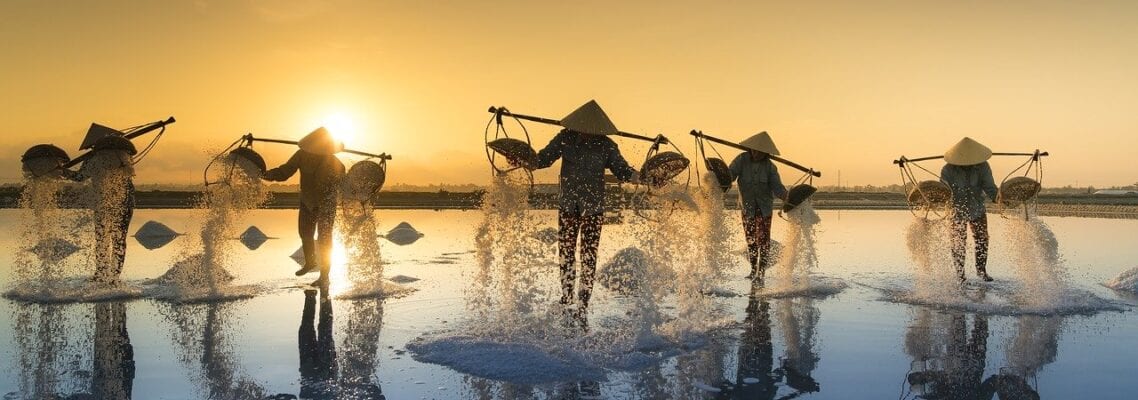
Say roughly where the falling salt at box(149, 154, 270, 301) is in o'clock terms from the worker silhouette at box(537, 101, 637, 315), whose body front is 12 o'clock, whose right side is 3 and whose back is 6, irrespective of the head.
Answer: The falling salt is roughly at 4 o'clock from the worker silhouette.

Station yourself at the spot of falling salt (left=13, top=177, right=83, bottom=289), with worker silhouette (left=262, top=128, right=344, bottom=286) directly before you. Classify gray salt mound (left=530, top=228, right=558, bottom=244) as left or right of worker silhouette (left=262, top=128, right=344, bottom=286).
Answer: left

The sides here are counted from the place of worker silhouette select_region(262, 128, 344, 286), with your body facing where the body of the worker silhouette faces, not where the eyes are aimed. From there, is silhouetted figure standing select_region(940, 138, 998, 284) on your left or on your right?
on your left

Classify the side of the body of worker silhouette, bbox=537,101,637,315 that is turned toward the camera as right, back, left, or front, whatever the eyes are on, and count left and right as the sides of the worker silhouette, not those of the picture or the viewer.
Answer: front

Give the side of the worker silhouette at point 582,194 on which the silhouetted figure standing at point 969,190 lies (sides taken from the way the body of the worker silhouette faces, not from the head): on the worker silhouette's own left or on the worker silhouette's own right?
on the worker silhouette's own left

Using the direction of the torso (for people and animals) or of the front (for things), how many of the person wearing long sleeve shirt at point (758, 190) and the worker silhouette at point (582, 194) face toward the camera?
2

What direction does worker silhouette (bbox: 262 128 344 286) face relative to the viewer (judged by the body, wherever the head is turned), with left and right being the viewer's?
facing the viewer and to the left of the viewer

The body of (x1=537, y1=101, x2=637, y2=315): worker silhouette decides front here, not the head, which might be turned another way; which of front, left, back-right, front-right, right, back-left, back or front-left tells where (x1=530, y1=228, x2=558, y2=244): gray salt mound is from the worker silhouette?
back

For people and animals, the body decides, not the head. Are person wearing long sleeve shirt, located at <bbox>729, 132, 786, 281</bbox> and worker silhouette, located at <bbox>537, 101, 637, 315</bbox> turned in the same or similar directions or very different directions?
same or similar directions

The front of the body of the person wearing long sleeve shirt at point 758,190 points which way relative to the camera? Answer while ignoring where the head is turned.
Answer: toward the camera

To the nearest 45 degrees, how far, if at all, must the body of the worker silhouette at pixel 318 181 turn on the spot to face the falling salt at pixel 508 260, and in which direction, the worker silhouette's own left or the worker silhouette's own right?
approximately 90° to the worker silhouette's own left

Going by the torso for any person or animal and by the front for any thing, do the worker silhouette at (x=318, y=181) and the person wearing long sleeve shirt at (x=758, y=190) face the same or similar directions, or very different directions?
same or similar directions

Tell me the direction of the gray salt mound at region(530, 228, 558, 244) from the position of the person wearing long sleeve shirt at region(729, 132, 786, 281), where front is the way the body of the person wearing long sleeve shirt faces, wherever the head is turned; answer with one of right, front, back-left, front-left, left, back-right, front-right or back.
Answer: back-right

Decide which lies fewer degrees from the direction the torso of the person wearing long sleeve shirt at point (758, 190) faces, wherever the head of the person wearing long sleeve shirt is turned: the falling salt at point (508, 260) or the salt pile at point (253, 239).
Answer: the falling salt
